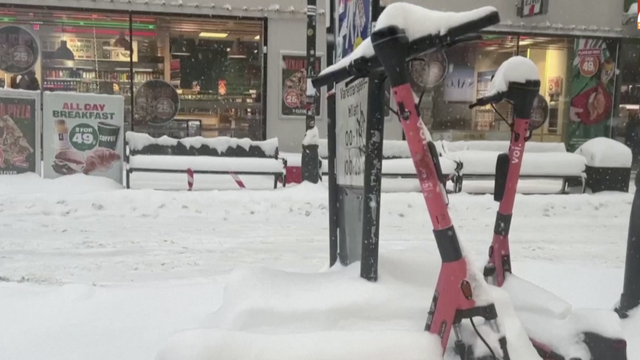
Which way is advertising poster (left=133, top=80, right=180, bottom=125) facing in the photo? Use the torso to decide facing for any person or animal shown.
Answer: toward the camera

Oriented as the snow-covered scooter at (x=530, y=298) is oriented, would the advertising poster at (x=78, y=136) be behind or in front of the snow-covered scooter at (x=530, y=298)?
in front

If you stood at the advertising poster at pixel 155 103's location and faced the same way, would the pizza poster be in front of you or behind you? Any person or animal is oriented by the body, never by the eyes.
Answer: in front

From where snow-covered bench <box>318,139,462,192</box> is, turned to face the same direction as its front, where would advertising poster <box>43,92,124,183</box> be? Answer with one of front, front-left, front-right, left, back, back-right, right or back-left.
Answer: right

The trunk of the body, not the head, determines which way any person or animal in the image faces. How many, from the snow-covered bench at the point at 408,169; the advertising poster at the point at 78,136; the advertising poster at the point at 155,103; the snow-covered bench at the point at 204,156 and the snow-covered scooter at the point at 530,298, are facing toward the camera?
4

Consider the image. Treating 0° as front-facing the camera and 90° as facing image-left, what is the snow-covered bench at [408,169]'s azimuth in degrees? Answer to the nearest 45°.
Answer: approximately 0°

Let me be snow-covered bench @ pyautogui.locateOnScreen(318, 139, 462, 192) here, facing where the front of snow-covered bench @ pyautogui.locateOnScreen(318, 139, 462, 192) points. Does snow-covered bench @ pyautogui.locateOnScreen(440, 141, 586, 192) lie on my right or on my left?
on my left

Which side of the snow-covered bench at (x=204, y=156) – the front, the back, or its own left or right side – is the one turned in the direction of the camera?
front

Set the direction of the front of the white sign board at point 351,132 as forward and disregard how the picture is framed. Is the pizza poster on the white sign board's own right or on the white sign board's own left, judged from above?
on the white sign board's own right

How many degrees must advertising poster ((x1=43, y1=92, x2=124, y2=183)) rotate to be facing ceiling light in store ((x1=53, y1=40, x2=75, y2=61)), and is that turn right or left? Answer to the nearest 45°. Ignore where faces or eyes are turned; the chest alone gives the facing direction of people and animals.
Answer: approximately 180°

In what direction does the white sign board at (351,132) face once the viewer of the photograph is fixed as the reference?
facing the viewer and to the left of the viewer

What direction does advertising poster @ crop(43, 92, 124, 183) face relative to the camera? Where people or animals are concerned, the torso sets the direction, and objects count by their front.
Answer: toward the camera

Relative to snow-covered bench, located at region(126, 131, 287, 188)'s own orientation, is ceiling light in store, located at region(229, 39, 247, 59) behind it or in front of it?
behind

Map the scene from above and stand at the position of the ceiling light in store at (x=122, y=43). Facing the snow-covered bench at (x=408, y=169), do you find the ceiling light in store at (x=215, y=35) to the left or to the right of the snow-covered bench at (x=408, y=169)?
left

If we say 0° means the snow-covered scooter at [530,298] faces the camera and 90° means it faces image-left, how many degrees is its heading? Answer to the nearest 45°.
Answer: approximately 135°

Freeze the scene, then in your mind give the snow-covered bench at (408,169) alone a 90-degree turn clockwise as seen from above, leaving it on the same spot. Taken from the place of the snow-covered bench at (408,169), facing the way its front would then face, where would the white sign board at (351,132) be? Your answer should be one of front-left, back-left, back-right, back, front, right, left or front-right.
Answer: left

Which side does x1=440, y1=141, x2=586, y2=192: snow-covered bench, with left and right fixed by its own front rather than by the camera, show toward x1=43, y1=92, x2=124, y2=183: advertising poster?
right

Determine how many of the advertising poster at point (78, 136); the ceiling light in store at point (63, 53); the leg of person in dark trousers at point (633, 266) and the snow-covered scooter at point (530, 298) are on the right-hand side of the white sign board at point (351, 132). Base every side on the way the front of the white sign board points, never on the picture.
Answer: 2
